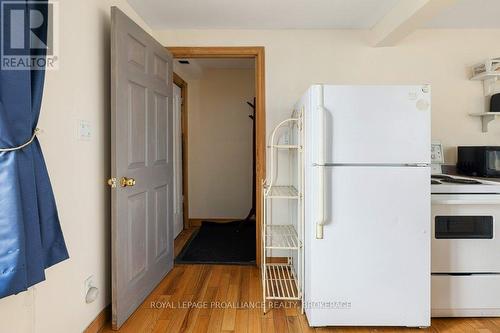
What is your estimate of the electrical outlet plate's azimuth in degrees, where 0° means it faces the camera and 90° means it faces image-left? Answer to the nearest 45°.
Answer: approximately 315°

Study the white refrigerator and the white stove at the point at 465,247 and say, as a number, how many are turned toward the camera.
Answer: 2

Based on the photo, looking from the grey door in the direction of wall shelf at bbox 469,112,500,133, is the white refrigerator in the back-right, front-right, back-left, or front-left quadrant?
front-right

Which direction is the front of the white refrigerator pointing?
toward the camera

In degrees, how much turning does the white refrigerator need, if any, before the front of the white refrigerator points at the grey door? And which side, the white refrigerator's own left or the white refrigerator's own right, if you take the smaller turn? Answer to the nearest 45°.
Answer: approximately 90° to the white refrigerator's own right

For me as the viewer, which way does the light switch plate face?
facing the viewer and to the right of the viewer

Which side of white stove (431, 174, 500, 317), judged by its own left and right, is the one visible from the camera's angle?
front

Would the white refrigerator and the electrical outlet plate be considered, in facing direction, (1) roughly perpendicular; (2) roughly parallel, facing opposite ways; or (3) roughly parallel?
roughly perpendicular
